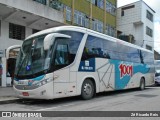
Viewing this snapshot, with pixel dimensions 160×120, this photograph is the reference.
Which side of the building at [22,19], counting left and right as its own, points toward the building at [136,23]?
left

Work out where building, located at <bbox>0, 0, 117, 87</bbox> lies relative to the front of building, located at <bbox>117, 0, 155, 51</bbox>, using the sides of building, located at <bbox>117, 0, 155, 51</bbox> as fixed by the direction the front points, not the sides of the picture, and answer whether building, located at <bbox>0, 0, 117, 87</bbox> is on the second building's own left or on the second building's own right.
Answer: on the second building's own right

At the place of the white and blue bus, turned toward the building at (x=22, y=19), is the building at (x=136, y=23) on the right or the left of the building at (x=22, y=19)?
right

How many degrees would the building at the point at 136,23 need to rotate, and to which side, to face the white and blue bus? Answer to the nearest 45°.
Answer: approximately 45° to its right

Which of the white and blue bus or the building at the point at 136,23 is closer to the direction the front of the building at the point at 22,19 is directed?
the white and blue bus

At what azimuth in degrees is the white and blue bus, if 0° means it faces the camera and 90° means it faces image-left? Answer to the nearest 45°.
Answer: approximately 45°

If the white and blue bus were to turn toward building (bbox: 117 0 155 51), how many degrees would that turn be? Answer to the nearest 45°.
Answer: approximately 135° to its right

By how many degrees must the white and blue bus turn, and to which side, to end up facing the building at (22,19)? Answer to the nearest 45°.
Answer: approximately 90° to its right

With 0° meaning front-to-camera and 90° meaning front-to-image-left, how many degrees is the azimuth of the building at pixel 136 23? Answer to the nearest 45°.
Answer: approximately 315°

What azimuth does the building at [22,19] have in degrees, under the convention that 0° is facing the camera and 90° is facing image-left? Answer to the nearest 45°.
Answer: approximately 315°
